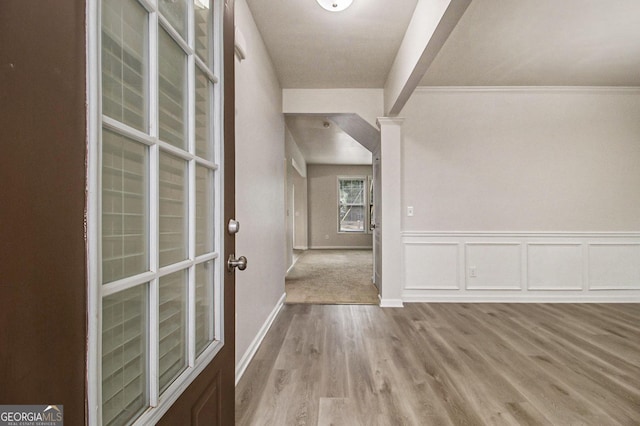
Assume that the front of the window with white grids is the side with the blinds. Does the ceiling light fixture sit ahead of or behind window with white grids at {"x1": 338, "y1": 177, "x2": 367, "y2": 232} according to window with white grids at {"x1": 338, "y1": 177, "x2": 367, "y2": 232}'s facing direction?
ahead

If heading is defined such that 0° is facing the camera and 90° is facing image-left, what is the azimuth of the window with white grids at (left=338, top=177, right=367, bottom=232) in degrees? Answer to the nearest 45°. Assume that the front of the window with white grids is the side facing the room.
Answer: approximately 0°
